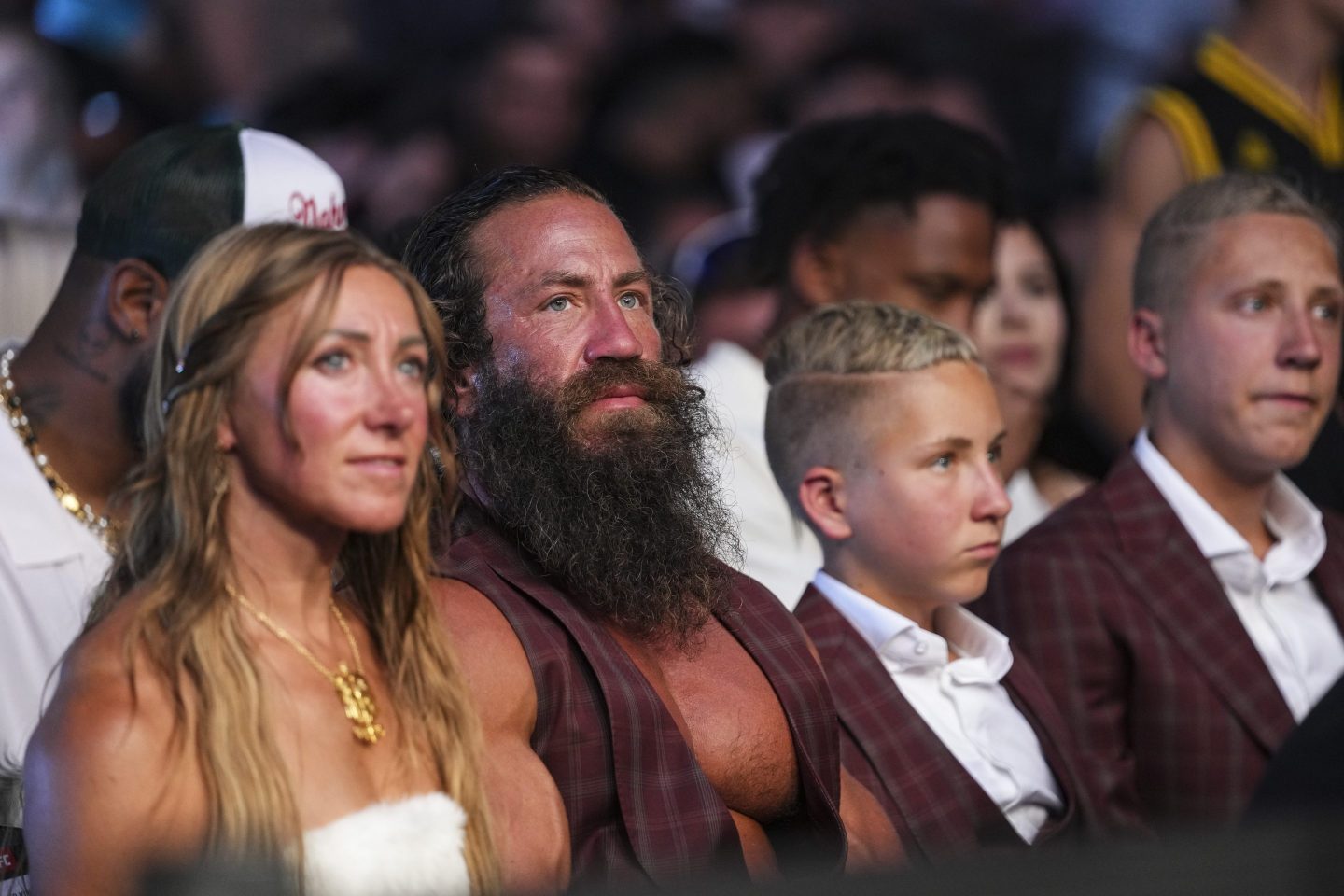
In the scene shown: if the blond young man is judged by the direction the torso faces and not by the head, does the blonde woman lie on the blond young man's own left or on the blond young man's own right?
on the blond young man's own right

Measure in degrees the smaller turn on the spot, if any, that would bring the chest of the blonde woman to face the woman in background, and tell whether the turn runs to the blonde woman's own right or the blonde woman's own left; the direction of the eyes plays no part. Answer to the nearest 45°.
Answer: approximately 90° to the blonde woman's own left

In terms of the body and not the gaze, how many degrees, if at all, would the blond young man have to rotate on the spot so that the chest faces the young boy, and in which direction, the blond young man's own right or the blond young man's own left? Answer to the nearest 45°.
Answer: approximately 90° to the blond young man's own right

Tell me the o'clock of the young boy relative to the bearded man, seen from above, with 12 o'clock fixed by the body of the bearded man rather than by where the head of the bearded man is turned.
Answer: The young boy is roughly at 9 o'clock from the bearded man.

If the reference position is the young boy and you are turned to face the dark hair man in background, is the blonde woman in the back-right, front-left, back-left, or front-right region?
back-left

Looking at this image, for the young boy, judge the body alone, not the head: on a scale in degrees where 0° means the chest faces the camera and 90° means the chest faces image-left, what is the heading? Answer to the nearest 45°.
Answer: approximately 315°

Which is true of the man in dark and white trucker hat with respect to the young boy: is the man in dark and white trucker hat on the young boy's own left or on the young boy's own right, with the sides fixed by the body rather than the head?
on the young boy's own right

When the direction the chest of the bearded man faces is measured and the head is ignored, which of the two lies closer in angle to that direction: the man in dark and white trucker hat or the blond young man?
the blond young man

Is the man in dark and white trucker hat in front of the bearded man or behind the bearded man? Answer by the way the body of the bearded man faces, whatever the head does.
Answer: behind

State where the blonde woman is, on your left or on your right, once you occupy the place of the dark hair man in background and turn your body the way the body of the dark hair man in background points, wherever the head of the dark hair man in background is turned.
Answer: on your right
